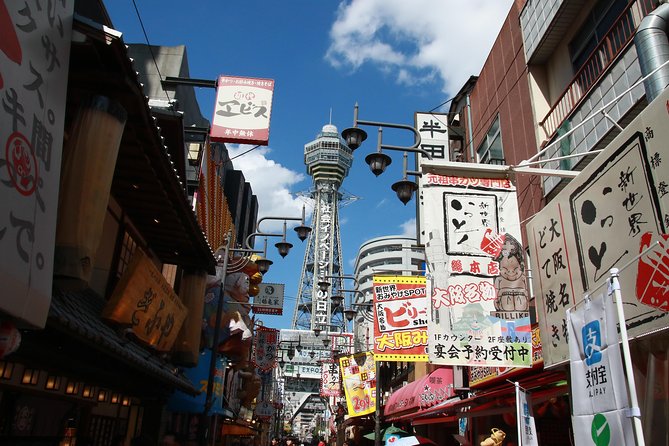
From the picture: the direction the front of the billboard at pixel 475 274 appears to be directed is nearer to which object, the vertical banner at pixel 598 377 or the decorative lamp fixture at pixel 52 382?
the vertical banner

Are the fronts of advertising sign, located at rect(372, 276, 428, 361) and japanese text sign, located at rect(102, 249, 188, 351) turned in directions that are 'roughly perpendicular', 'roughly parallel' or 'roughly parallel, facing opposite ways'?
roughly perpendicular

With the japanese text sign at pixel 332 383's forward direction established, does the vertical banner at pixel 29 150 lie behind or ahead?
ahead

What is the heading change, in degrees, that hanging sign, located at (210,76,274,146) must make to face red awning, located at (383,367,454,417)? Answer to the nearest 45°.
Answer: approximately 135° to its left

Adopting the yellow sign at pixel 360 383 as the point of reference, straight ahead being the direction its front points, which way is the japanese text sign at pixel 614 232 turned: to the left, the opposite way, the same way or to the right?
to the right

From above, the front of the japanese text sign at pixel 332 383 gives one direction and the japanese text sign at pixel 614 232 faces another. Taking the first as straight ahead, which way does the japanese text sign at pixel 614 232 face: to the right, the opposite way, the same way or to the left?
to the right

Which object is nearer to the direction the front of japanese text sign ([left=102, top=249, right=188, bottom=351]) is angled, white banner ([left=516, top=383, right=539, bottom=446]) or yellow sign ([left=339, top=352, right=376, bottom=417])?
the white banner

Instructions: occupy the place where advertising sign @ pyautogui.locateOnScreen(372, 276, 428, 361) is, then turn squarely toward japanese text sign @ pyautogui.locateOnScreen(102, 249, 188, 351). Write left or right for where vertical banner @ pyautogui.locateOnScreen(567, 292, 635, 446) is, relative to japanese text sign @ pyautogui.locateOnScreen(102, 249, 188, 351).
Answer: left

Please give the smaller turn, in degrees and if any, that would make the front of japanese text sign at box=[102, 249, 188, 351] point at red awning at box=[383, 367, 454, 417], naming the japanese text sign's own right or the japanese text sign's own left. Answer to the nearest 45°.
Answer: approximately 90° to the japanese text sign's own left

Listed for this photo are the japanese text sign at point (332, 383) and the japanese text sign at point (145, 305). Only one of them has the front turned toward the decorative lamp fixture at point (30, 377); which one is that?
the japanese text sign at point (332, 383)

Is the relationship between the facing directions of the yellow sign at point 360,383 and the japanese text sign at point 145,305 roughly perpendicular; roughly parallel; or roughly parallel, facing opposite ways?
roughly perpendicular

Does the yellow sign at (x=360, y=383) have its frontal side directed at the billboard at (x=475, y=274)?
yes

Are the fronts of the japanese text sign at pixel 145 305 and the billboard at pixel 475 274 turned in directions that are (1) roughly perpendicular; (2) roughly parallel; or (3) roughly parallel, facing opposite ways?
roughly perpendicular
